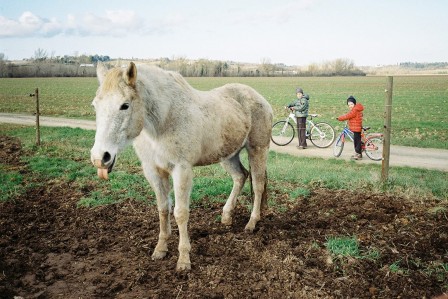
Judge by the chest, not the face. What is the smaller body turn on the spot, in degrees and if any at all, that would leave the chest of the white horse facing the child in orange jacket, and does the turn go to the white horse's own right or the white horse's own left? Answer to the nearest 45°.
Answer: approximately 180°

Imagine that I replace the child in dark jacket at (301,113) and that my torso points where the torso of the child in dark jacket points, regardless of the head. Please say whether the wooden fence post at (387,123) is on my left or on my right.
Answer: on my left

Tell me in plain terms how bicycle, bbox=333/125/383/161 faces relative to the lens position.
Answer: facing to the left of the viewer

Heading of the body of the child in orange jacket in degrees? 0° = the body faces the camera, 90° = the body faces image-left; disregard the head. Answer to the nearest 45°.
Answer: approximately 90°

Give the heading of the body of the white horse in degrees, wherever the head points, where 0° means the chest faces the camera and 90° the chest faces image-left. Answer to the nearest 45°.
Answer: approximately 45°
